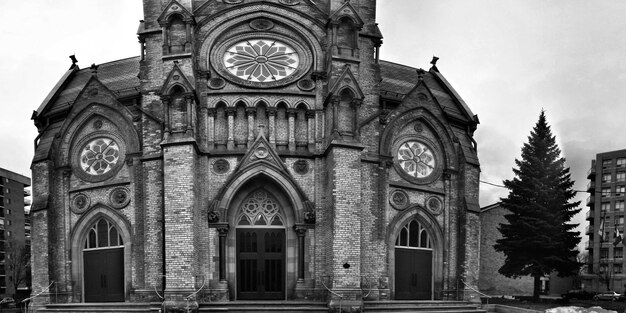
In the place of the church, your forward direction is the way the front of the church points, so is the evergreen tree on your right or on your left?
on your left

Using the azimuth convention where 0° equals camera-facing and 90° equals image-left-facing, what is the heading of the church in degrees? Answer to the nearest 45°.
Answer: approximately 0°
